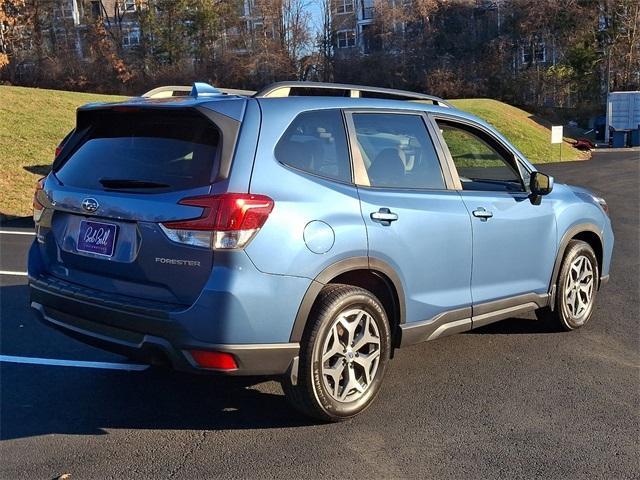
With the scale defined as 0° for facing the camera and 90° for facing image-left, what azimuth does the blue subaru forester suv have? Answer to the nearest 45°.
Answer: approximately 225°

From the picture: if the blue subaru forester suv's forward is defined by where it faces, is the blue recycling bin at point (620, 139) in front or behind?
in front
